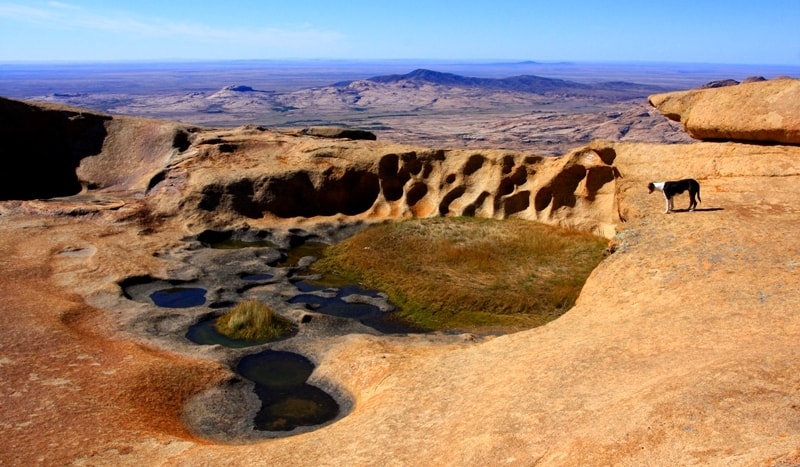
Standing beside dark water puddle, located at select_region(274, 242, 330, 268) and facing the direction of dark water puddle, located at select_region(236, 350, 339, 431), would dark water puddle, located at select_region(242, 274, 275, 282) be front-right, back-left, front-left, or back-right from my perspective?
front-right

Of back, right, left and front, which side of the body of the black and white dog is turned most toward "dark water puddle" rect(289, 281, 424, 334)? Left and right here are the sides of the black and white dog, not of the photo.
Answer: front

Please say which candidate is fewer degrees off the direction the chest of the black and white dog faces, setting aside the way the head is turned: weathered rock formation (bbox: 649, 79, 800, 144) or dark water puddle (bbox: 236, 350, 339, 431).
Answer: the dark water puddle

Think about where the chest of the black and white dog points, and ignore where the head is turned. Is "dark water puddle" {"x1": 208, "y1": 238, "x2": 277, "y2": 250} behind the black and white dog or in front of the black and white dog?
in front

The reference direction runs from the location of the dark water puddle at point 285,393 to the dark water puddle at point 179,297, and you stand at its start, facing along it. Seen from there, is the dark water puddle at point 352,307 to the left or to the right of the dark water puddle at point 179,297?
right

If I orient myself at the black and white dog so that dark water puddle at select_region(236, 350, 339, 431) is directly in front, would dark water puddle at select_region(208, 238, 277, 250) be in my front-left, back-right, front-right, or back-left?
front-right

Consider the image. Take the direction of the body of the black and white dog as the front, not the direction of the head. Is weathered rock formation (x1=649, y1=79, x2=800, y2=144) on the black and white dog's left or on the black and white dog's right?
on the black and white dog's right

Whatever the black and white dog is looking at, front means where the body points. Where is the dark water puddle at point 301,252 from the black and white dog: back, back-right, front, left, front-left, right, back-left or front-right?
front

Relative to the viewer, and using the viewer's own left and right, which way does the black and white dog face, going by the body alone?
facing to the left of the viewer

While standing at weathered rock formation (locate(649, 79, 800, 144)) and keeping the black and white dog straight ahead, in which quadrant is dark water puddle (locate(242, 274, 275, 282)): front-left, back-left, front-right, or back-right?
front-right

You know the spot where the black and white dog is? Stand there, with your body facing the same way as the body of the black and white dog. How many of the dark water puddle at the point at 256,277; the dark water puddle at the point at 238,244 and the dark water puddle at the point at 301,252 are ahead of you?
3

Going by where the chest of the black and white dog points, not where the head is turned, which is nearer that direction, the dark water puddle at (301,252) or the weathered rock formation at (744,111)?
the dark water puddle

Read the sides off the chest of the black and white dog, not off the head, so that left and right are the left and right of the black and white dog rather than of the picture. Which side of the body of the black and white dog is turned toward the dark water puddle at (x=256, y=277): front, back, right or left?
front
